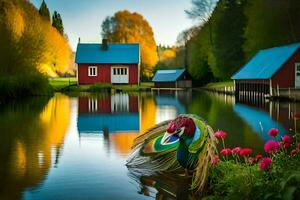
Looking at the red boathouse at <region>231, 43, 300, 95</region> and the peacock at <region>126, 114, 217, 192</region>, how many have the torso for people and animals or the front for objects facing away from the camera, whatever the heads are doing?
0

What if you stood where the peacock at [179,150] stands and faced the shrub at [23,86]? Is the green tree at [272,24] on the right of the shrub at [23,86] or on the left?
right
